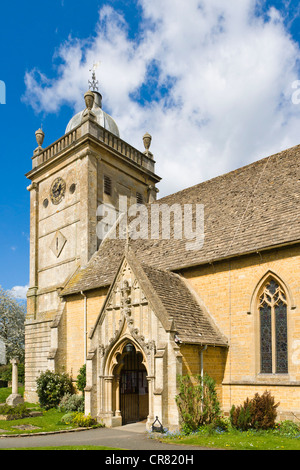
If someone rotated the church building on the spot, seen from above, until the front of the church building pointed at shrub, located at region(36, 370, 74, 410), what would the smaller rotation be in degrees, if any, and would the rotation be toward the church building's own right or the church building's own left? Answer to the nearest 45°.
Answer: approximately 90° to the church building's own right

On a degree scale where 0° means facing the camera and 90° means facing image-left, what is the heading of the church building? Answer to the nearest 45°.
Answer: approximately 45°

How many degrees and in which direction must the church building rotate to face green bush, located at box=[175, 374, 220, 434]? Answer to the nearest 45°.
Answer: approximately 45° to its left
